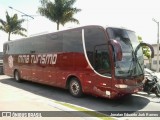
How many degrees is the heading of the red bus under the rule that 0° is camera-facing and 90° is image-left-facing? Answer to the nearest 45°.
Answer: approximately 315°

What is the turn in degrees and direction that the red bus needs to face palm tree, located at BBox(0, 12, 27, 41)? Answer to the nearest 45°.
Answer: approximately 135° to its left

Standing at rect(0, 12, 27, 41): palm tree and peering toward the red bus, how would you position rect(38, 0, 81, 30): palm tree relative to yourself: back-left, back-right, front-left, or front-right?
front-left

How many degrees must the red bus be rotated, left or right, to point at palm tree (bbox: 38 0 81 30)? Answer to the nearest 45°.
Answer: approximately 135° to its left
